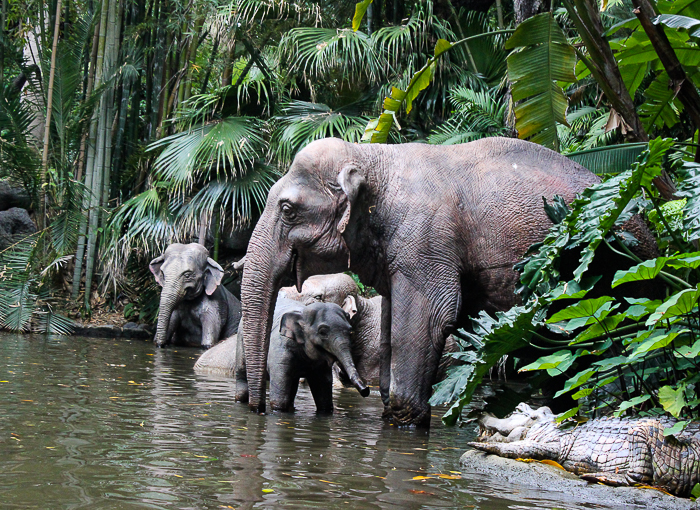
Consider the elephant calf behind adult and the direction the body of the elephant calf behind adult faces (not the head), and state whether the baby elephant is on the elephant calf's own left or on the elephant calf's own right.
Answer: on the elephant calf's own left

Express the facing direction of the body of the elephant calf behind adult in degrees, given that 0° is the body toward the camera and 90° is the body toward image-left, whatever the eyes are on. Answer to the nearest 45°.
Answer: approximately 45°

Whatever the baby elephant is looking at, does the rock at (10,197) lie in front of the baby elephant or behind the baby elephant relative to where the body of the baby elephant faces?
behind

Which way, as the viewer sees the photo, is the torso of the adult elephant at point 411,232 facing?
to the viewer's left

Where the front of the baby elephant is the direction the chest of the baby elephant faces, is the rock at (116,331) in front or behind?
behind

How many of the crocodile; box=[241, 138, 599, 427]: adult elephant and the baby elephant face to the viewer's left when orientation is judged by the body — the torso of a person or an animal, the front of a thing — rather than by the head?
2

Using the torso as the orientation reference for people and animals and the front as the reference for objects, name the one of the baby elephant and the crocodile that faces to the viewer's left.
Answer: the crocodile

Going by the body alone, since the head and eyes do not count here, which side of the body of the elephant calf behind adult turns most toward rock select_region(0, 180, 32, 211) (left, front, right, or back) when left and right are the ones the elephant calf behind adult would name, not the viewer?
right

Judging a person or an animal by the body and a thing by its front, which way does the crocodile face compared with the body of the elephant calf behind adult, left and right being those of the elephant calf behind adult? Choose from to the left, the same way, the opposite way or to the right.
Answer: to the right

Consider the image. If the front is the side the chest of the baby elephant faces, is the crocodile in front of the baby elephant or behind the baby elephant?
in front

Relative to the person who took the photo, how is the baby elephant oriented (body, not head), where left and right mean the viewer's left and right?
facing the viewer and to the right of the viewer

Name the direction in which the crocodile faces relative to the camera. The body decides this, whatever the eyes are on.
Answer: to the viewer's left
